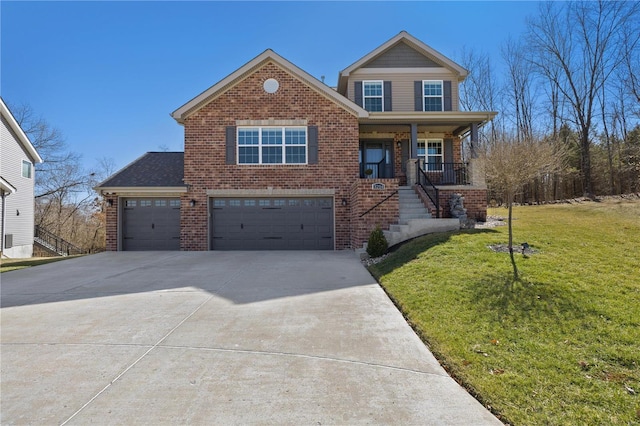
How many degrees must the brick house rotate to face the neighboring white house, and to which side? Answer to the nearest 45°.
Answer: approximately 135° to its right

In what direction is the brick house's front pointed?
toward the camera

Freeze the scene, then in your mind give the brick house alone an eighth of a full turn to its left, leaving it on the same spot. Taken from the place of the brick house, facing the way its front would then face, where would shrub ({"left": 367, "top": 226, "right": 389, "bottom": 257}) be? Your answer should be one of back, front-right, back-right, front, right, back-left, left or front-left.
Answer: front
